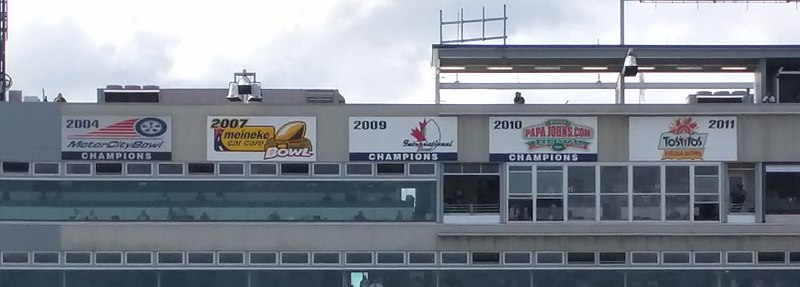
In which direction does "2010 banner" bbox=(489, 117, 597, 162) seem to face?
toward the camera

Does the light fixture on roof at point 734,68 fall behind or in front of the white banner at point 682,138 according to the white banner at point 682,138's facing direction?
behind

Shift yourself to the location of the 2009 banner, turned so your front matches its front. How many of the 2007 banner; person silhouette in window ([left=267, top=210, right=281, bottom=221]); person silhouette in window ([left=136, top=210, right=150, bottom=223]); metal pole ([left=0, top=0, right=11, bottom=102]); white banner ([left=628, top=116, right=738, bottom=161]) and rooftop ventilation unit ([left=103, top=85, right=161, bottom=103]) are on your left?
1

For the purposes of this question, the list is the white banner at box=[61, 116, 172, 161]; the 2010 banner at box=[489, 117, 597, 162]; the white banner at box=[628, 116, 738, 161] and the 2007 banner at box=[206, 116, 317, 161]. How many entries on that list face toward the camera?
4

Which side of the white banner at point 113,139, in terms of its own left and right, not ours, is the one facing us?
front

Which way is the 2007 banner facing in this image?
toward the camera

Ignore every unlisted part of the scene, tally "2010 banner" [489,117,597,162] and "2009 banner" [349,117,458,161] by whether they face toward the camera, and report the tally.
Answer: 2

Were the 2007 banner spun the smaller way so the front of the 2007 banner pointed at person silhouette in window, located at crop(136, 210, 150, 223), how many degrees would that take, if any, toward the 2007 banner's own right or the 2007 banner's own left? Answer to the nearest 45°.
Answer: approximately 90° to the 2007 banner's own right

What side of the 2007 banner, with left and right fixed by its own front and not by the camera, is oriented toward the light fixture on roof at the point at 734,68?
left

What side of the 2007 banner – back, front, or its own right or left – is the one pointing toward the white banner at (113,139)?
right

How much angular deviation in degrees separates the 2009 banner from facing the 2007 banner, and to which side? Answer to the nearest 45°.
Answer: approximately 90° to its right

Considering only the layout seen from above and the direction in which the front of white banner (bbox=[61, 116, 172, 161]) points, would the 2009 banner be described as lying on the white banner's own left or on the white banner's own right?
on the white banner's own left

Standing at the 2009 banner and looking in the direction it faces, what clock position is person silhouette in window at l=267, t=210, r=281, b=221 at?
The person silhouette in window is roughly at 3 o'clock from the 2009 banner.
